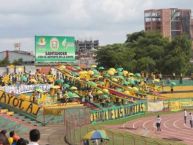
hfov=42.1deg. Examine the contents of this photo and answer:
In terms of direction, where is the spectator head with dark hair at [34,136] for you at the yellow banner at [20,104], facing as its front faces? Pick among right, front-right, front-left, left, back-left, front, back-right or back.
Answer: front-right

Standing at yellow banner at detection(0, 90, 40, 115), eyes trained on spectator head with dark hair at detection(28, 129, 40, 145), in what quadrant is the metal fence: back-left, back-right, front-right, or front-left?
front-left
